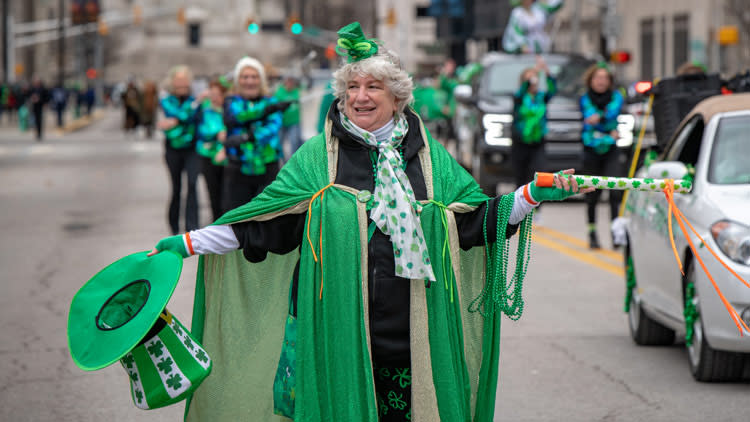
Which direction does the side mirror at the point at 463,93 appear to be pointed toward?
away from the camera

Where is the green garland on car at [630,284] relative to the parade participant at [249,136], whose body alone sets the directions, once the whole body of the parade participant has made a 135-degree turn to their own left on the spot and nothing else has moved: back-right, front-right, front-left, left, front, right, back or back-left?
right

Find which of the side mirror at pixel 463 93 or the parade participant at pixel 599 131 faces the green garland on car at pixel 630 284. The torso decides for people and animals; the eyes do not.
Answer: the parade participant

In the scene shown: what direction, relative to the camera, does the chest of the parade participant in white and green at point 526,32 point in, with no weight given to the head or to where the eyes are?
toward the camera

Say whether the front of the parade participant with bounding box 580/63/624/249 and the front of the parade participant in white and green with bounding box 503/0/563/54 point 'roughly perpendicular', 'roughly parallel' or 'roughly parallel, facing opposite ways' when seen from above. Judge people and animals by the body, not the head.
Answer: roughly parallel

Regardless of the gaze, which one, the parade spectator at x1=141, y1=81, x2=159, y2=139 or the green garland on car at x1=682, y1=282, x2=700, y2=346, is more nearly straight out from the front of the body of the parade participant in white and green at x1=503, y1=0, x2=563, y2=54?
the green garland on car

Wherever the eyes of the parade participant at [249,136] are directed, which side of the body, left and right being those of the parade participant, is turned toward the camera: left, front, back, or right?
front

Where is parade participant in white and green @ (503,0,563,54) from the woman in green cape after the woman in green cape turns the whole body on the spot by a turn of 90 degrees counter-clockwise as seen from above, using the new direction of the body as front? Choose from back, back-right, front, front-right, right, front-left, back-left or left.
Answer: left

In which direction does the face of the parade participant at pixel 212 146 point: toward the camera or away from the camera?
toward the camera

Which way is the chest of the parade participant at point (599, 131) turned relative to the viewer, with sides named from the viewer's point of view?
facing the viewer

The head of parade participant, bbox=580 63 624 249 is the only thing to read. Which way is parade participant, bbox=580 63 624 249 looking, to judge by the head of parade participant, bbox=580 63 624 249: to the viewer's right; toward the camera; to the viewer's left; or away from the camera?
toward the camera

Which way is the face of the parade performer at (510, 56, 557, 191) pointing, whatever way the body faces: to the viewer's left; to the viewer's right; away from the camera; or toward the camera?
toward the camera

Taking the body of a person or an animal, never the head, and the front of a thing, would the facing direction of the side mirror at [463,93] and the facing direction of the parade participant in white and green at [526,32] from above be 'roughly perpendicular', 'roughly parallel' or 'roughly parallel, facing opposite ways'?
roughly parallel, facing opposite ways
